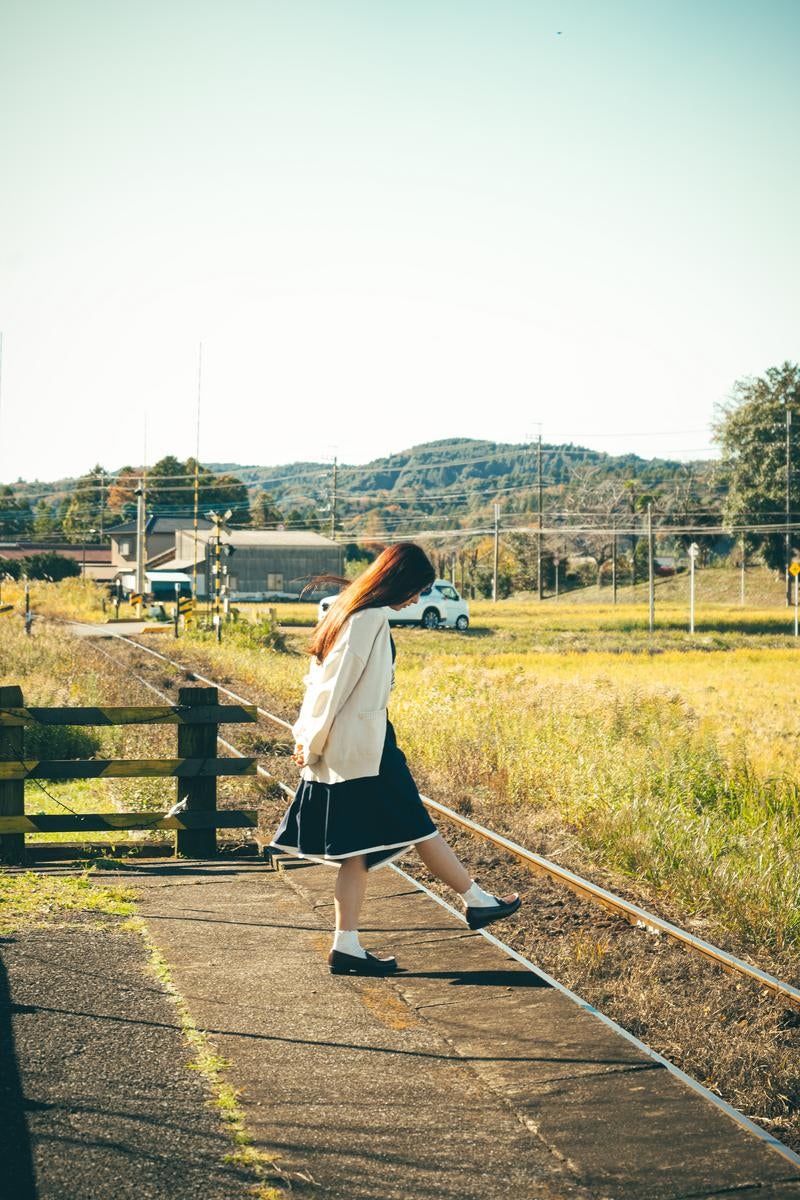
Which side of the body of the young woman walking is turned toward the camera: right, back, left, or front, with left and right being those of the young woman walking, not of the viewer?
right

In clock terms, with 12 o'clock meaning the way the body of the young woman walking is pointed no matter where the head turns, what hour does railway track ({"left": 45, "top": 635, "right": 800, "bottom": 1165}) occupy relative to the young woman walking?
The railway track is roughly at 12 o'clock from the young woman walking.

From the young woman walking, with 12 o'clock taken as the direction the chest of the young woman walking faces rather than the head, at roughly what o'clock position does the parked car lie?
The parked car is roughly at 9 o'clock from the young woman walking.

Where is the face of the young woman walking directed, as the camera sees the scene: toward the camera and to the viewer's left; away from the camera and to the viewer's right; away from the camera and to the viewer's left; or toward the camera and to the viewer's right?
away from the camera and to the viewer's right
